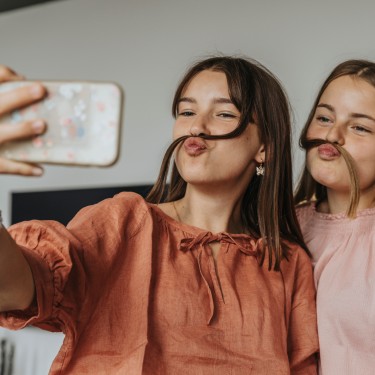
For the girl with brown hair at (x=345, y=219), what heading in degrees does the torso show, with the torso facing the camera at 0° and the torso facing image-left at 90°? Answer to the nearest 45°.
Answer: approximately 45°

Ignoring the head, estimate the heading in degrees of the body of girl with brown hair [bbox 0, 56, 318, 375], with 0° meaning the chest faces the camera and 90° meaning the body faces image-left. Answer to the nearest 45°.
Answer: approximately 0°
